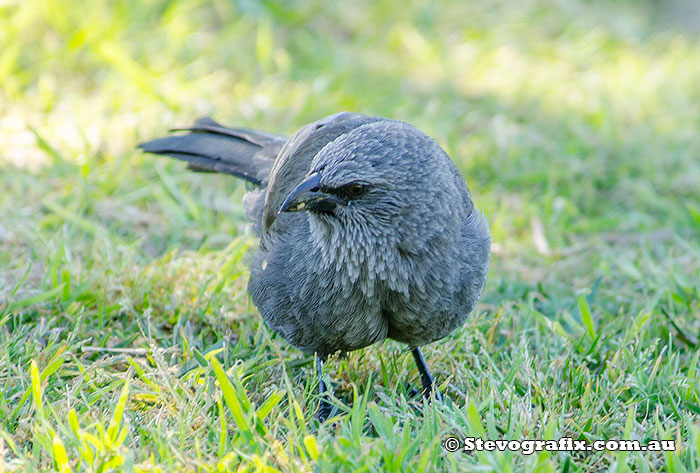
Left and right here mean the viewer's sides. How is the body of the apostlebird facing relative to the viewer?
facing the viewer and to the right of the viewer
